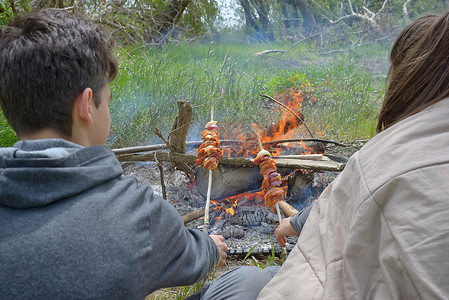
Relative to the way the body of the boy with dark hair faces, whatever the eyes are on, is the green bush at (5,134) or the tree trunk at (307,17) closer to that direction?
the tree trunk

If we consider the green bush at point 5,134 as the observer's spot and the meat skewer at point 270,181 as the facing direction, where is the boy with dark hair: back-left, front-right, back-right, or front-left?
front-right

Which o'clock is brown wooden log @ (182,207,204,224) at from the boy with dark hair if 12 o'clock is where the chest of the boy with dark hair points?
The brown wooden log is roughly at 11 o'clock from the boy with dark hair.

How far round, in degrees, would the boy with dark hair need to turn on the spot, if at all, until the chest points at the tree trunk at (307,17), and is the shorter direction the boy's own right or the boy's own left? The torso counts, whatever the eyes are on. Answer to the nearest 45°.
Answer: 0° — they already face it

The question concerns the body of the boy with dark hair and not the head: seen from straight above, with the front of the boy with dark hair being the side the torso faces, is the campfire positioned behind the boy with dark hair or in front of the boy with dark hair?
in front

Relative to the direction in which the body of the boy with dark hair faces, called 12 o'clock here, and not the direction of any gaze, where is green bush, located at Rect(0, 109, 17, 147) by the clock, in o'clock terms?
The green bush is roughly at 10 o'clock from the boy with dark hair.

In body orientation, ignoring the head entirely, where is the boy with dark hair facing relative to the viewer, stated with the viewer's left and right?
facing away from the viewer and to the right of the viewer

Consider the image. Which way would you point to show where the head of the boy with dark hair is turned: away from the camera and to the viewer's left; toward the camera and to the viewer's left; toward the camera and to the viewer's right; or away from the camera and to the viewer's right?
away from the camera and to the viewer's right

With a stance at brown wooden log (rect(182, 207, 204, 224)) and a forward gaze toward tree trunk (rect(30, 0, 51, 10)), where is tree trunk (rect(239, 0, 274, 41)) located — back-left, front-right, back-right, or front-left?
front-right

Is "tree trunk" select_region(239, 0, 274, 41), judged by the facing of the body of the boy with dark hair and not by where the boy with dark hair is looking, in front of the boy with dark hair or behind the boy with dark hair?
in front
